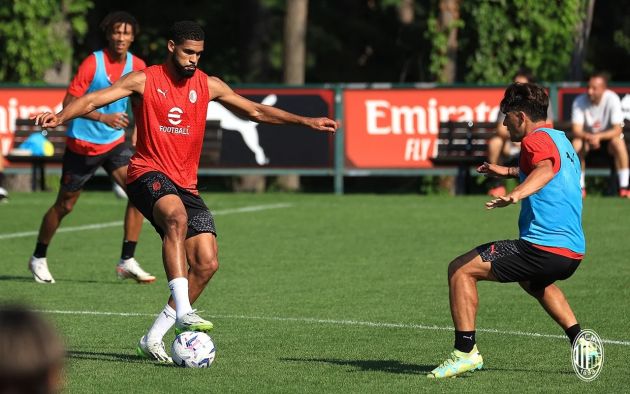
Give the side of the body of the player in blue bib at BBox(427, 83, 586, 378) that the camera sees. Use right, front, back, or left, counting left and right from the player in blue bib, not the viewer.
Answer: left

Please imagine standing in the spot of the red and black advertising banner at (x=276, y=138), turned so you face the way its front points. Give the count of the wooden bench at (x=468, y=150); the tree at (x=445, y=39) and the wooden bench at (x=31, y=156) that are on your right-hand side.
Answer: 1

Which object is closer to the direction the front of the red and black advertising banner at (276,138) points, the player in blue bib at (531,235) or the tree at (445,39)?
the player in blue bib

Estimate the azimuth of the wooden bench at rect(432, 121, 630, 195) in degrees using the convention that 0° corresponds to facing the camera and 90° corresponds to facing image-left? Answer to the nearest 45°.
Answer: approximately 0°

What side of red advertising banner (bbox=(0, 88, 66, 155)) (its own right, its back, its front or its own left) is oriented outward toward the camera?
front

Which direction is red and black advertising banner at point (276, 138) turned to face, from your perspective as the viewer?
facing the viewer

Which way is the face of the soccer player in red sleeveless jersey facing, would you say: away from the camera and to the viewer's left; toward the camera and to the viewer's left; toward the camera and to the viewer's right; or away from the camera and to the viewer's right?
toward the camera and to the viewer's right

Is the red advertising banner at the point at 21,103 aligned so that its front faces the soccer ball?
yes

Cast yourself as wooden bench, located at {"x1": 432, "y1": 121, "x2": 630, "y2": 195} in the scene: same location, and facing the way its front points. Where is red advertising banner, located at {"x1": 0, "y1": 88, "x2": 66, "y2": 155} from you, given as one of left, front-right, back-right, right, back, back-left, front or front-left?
right

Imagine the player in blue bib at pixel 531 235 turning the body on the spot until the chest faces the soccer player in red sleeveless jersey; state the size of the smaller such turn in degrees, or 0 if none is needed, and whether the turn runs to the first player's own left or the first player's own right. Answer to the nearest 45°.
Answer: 0° — they already face them

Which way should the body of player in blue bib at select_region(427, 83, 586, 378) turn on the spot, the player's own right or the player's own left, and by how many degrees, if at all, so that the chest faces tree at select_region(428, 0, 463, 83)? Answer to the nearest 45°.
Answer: approximately 90° to the player's own right

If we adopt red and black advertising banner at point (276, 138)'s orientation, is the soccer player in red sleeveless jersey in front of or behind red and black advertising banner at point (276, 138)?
in front

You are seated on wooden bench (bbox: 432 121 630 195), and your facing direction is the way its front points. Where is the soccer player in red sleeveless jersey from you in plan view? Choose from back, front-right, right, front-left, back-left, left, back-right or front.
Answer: front

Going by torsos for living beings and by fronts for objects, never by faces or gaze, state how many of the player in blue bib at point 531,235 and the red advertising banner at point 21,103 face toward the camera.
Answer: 1
